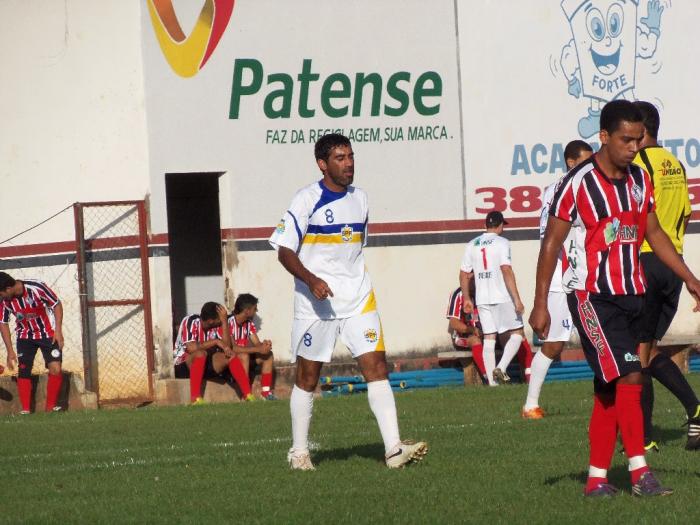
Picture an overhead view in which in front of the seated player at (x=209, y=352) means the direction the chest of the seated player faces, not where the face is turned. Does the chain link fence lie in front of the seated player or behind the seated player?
behind

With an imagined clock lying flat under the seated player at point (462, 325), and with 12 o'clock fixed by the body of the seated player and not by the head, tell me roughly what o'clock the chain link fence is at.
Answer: The chain link fence is roughly at 4 o'clock from the seated player.

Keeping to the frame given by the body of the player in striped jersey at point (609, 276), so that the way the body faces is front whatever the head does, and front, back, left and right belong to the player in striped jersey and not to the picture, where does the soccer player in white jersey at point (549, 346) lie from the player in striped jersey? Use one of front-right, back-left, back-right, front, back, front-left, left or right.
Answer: back-left

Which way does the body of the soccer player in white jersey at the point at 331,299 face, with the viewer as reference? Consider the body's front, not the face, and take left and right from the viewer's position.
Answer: facing the viewer and to the right of the viewer

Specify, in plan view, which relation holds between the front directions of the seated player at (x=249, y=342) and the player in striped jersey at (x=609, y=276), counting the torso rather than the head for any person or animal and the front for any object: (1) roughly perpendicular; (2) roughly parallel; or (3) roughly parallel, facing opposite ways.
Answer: roughly parallel

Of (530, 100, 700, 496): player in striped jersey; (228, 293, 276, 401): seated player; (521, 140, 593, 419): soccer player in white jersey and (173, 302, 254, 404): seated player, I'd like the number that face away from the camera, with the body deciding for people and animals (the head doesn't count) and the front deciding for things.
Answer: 0

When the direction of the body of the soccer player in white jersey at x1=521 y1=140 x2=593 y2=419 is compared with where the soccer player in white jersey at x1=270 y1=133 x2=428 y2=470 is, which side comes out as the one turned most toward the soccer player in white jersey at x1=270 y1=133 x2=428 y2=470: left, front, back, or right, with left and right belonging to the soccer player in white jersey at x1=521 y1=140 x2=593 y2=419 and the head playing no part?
right

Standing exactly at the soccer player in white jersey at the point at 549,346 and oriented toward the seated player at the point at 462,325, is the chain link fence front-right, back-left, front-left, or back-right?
front-left

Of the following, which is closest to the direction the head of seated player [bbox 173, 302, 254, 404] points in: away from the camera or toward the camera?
toward the camera
